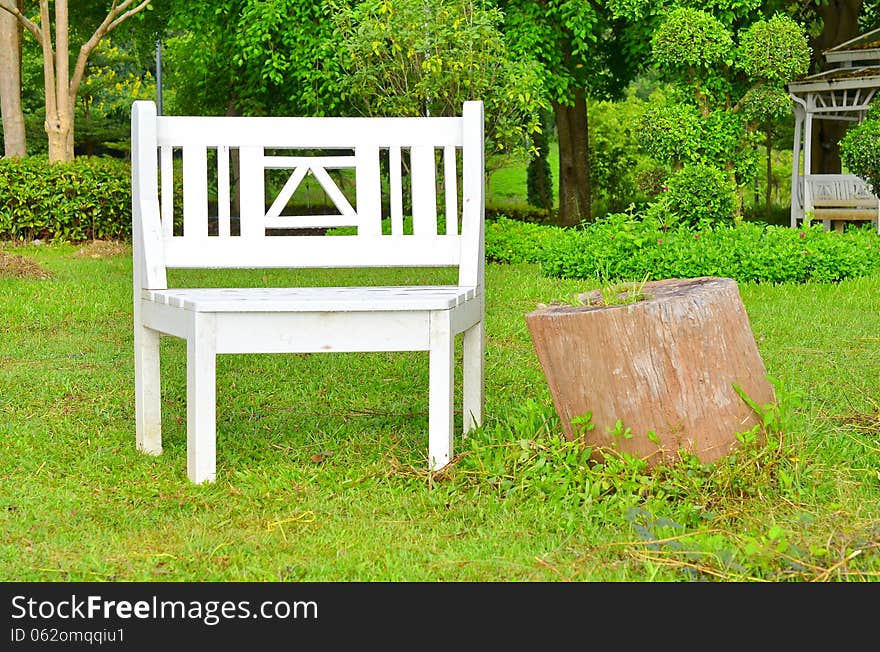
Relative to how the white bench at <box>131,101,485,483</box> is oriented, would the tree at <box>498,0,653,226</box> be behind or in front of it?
behind

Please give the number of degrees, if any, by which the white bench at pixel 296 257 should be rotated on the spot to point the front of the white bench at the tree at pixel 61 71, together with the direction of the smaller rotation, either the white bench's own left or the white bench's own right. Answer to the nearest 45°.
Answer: approximately 180°

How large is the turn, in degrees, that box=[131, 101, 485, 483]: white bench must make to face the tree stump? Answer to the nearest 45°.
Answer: approximately 45° to its left

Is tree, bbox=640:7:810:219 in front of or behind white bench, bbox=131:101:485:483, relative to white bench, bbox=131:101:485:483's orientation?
behind

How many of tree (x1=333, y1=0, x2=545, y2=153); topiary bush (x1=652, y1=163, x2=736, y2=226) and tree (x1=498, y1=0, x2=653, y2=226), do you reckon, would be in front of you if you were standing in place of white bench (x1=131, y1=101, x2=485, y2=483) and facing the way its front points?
0

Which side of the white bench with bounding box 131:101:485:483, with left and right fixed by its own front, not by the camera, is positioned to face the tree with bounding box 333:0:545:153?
back

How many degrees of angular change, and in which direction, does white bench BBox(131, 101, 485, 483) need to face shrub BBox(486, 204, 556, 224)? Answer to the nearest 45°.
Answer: approximately 180°

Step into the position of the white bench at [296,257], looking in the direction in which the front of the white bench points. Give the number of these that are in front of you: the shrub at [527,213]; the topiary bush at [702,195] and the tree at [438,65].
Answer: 0

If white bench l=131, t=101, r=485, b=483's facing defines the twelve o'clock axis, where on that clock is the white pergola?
The white pergola is roughly at 7 o'clock from the white bench.

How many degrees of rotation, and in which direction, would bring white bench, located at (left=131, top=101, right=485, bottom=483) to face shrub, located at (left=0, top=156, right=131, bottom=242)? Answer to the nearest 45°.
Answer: approximately 180°

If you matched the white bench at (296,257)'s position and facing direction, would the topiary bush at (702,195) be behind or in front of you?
behind

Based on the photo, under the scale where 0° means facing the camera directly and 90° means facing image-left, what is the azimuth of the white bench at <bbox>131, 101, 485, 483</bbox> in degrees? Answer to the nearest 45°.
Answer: approximately 0°
